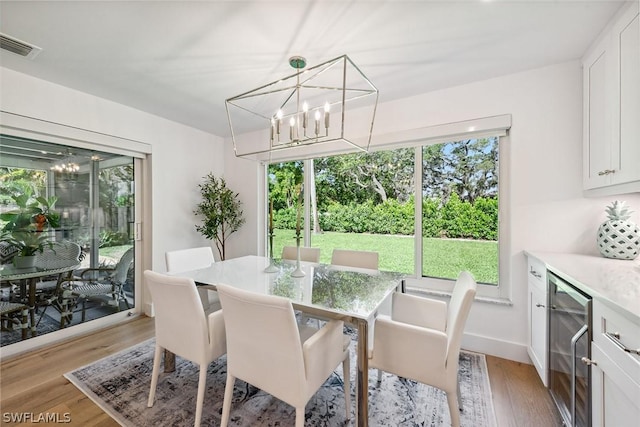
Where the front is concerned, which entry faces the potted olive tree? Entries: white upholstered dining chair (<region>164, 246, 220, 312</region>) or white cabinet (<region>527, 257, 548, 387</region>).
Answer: the white cabinet

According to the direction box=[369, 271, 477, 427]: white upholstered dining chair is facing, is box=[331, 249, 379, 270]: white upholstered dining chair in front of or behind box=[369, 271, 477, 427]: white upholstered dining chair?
in front

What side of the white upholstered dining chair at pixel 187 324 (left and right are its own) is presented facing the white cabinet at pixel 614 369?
right

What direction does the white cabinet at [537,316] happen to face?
to the viewer's left

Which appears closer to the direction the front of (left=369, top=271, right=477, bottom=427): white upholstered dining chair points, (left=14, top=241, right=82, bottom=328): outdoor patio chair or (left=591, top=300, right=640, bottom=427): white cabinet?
the outdoor patio chair

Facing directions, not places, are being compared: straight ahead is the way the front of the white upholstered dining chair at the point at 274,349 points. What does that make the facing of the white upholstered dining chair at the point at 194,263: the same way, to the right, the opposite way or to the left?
to the right

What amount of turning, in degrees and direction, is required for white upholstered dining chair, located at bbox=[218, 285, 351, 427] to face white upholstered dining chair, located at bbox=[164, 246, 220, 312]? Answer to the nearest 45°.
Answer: approximately 90° to its left

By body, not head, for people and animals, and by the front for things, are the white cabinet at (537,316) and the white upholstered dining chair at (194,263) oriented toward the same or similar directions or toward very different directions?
very different directions

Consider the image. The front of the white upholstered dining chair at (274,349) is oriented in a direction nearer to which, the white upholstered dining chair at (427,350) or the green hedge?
the green hedge

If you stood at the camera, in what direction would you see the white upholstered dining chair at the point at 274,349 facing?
facing away from the viewer and to the right of the viewer

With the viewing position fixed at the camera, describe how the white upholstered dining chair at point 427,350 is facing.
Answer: facing away from the viewer and to the left of the viewer

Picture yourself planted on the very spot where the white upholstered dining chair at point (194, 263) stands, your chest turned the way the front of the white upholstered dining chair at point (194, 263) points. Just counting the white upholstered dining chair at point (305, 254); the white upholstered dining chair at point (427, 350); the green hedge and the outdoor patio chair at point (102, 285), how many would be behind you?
1

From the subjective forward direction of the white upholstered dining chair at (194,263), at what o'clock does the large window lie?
The large window is roughly at 11 o'clock from the white upholstered dining chair.

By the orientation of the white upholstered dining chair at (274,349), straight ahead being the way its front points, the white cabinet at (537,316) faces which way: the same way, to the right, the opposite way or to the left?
to the left
